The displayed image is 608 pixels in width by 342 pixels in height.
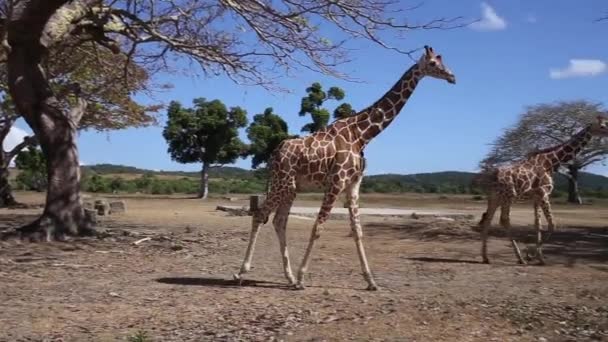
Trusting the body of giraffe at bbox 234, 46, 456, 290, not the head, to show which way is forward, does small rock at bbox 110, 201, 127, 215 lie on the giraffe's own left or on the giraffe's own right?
on the giraffe's own left

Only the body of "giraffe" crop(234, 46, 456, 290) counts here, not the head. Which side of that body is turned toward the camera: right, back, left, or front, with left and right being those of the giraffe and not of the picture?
right

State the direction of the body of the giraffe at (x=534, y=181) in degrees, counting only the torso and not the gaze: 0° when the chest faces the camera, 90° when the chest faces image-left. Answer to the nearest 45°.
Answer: approximately 270°

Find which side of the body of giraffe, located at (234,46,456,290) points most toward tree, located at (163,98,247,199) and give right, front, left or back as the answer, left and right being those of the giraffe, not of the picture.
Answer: left

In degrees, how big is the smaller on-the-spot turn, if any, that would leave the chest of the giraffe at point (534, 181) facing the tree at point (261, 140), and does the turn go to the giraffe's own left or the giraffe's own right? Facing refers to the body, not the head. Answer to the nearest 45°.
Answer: approximately 135° to the giraffe's own left

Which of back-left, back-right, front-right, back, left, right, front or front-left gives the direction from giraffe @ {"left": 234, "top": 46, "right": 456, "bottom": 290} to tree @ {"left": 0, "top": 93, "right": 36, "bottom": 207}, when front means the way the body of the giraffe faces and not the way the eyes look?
back-left

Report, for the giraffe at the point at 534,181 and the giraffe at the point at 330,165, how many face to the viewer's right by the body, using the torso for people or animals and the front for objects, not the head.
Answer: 2

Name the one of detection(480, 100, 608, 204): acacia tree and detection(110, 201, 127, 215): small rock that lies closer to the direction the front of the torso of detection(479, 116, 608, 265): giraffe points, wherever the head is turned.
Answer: the acacia tree

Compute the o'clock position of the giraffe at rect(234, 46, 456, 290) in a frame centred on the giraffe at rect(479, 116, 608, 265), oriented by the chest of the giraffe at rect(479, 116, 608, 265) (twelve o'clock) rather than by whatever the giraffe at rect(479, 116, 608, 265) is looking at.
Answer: the giraffe at rect(234, 46, 456, 290) is roughly at 4 o'clock from the giraffe at rect(479, 116, 608, 265).
